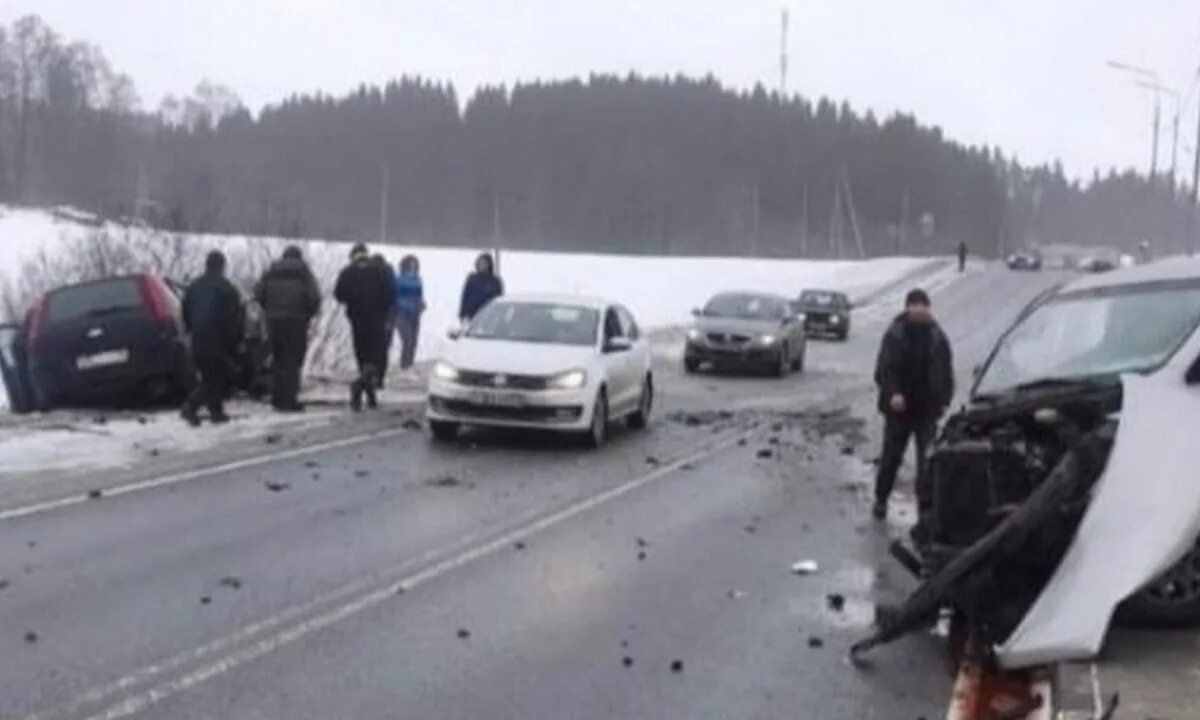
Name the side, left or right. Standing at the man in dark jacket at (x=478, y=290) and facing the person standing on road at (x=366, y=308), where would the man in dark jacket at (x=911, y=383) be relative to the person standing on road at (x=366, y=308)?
left

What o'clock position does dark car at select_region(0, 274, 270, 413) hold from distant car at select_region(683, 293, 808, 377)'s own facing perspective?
dark car at select_region(0, 274, 270, 413) is roughly at 1 o'clock from distant car at select_region(683, 293, 808, 377).

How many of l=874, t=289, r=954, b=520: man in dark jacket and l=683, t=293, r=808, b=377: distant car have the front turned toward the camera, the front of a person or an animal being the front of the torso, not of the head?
2

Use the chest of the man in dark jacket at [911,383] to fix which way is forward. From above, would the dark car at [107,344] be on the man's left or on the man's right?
on the man's right

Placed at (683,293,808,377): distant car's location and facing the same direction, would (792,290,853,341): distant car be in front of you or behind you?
behind

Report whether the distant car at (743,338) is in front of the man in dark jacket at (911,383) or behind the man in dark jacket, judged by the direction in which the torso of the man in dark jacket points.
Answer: behind

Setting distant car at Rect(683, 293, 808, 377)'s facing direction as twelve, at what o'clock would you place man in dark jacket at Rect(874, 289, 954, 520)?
The man in dark jacket is roughly at 12 o'clock from the distant car.

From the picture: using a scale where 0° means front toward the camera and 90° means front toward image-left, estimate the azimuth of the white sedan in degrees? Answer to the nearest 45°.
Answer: approximately 45°
